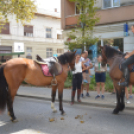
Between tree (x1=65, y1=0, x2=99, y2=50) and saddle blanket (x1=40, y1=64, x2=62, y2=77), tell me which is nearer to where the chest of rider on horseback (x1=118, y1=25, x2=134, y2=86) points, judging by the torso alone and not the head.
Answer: the saddle blanket

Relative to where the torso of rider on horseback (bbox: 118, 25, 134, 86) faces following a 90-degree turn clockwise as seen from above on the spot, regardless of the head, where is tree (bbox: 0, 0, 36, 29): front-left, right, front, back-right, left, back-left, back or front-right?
front-left

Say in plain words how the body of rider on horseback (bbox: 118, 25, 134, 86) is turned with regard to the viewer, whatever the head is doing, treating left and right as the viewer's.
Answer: facing to the left of the viewer

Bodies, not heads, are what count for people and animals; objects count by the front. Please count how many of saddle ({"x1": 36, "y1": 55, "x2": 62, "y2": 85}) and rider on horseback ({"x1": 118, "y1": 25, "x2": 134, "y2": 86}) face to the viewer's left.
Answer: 1

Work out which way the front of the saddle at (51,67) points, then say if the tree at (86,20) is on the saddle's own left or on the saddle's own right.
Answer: on the saddle's own left

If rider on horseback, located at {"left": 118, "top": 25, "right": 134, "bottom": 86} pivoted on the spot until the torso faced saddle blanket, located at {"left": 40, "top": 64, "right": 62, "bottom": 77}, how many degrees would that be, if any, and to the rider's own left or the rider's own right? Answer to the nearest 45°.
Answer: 0° — they already face it

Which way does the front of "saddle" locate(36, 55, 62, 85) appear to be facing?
to the viewer's right

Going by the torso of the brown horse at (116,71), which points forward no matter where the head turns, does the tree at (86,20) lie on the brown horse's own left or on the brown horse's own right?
on the brown horse's own right

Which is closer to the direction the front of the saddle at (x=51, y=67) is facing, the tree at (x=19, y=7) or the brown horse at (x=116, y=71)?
the brown horse

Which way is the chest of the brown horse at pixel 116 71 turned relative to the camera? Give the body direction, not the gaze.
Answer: to the viewer's left

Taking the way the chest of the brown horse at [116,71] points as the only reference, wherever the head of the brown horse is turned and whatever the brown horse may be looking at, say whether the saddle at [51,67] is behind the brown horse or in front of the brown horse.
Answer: in front
